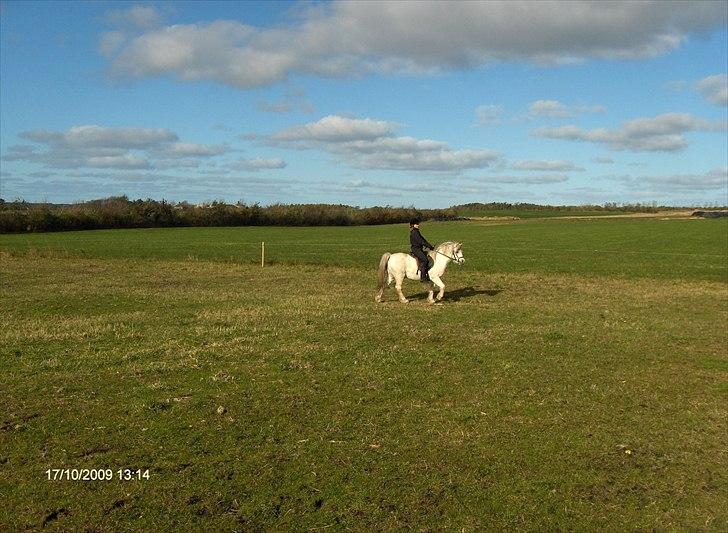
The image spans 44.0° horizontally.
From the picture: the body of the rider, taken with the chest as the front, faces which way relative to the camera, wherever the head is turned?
to the viewer's right

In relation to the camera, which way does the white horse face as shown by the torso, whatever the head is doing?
to the viewer's right
